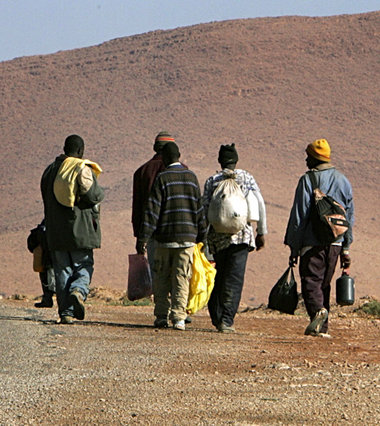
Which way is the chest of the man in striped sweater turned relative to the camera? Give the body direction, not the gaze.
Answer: away from the camera

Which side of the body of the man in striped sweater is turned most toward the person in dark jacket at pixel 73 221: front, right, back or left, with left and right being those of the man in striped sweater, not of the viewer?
left

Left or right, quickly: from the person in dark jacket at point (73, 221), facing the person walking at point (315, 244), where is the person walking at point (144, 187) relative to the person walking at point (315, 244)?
left

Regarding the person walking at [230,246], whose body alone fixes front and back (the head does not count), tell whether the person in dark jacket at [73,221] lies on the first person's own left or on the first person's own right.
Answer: on the first person's own left

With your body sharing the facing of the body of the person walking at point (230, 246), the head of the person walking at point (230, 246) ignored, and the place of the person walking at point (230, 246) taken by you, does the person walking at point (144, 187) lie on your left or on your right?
on your left

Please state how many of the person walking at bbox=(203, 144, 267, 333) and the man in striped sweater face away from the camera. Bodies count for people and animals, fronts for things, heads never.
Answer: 2

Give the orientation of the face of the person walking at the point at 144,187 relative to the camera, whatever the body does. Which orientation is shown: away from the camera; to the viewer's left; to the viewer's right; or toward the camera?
away from the camera

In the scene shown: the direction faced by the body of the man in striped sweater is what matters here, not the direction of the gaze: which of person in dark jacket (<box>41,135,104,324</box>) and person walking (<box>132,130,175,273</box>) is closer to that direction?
the person walking

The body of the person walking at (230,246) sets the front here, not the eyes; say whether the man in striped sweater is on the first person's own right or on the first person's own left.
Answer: on the first person's own left

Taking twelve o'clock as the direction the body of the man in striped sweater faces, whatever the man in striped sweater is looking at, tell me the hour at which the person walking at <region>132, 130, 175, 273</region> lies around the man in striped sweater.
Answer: The person walking is roughly at 11 o'clock from the man in striped sweater.

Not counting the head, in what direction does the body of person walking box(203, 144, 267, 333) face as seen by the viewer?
away from the camera
